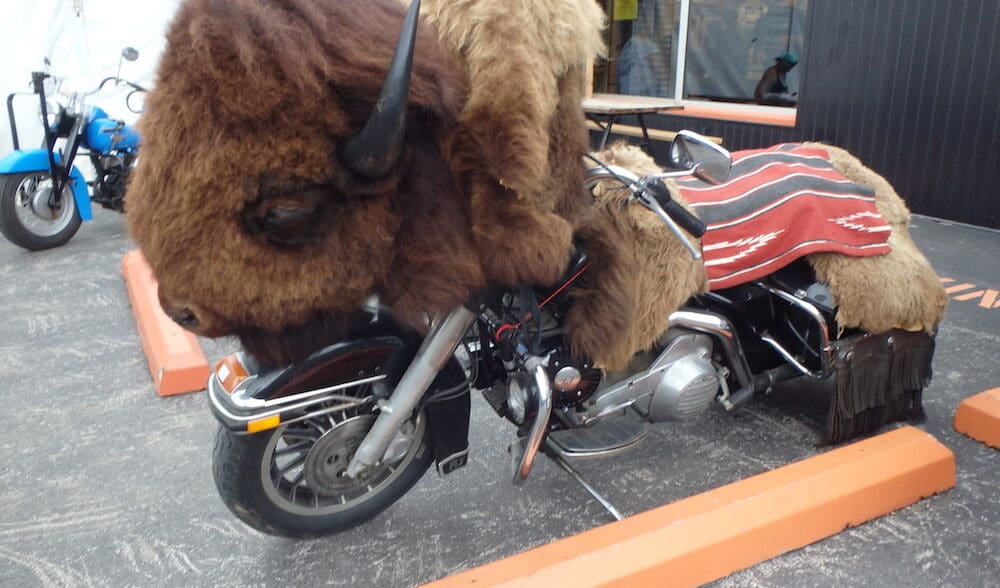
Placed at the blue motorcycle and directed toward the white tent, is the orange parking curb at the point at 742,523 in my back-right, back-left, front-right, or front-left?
back-right

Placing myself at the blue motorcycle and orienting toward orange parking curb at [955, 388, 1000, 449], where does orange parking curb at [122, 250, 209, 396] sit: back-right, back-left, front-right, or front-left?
front-right

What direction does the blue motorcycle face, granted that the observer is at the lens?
facing the viewer and to the left of the viewer

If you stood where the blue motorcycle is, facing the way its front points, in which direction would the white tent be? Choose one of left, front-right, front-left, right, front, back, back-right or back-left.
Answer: back-right

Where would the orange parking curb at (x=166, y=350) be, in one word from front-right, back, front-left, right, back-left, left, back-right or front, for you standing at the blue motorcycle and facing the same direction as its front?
front-left

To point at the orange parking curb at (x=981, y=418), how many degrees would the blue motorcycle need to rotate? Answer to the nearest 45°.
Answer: approximately 90° to its left

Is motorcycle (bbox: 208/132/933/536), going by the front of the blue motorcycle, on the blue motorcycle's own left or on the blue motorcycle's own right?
on the blue motorcycle's own left

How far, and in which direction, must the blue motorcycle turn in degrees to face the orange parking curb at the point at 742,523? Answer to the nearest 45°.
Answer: approximately 45° to its left
